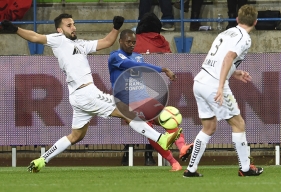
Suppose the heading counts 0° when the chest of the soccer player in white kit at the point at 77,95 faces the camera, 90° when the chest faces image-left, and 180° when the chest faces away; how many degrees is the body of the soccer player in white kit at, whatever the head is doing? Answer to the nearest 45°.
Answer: approximately 315°

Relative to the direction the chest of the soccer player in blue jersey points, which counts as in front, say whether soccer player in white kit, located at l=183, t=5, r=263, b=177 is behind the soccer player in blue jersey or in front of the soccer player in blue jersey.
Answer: in front

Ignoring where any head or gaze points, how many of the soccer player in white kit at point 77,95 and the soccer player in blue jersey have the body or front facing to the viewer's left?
0

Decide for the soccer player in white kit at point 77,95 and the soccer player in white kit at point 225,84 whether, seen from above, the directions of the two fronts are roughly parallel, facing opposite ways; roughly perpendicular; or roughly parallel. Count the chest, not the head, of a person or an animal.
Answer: roughly perpendicular

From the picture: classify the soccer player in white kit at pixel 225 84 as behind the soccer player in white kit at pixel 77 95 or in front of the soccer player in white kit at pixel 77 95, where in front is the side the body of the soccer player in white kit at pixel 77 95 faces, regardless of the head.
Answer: in front

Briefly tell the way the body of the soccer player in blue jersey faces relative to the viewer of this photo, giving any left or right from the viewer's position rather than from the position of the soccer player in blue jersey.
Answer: facing the viewer and to the right of the viewer

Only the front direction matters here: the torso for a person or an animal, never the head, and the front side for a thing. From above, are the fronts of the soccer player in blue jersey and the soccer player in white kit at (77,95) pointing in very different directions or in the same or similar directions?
same or similar directions

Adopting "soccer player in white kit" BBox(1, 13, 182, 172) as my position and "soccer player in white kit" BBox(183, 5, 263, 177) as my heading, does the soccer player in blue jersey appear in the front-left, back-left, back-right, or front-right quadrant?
front-left

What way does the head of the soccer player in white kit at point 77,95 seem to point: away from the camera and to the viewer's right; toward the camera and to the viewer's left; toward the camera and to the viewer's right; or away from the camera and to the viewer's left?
toward the camera and to the viewer's right
